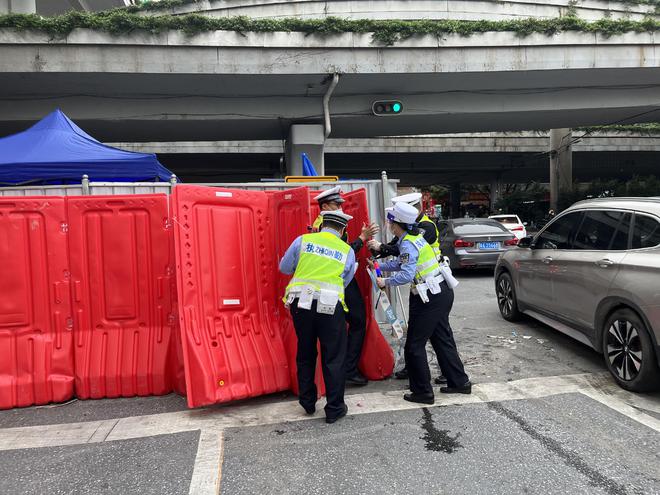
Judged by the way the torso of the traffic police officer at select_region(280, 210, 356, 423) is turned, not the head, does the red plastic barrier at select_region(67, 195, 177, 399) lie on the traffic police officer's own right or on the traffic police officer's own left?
on the traffic police officer's own left

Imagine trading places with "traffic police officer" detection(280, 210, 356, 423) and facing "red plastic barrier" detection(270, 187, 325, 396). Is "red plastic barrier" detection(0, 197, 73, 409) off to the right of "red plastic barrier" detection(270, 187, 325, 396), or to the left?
left

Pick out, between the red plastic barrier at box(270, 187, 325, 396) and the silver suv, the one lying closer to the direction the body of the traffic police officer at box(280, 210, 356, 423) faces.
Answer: the red plastic barrier

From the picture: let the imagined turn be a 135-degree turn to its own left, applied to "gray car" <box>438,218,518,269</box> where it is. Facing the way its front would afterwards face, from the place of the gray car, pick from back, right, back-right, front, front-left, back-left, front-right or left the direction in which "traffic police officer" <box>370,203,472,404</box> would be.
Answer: front

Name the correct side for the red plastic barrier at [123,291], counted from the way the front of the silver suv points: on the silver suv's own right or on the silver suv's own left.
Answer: on the silver suv's own left

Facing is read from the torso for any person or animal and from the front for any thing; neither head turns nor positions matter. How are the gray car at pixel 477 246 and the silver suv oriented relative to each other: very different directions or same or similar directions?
same or similar directions

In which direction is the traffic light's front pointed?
toward the camera

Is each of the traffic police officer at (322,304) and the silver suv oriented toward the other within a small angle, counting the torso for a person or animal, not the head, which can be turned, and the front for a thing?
no

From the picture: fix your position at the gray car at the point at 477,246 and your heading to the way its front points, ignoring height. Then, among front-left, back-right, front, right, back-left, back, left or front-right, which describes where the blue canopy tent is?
left

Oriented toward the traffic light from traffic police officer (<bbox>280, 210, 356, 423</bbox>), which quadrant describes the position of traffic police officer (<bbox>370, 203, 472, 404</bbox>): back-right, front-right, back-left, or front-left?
front-right

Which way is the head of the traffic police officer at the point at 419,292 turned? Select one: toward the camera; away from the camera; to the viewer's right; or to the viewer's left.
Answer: to the viewer's left

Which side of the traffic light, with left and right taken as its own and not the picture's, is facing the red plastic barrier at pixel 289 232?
front
